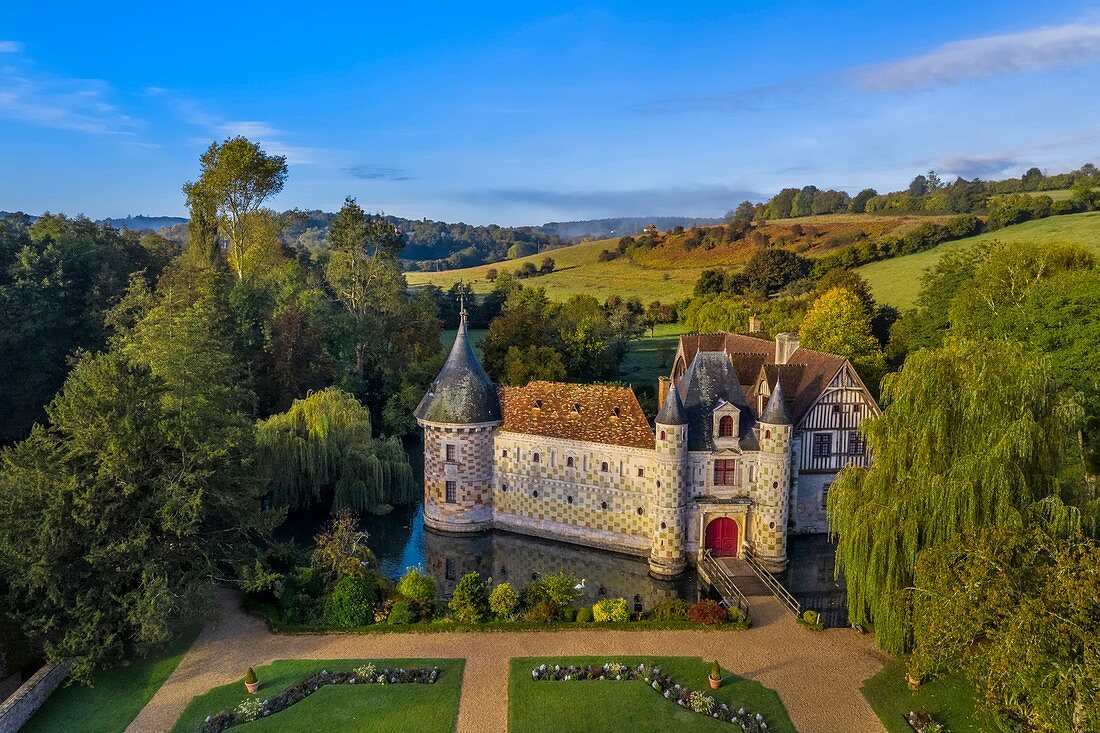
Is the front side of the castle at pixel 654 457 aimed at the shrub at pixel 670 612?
yes

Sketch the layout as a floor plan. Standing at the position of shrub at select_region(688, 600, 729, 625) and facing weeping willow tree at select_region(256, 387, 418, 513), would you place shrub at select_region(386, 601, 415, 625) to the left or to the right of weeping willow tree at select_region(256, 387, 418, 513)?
left

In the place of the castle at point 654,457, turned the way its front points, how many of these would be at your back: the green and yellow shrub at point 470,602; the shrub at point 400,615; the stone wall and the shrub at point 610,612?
0

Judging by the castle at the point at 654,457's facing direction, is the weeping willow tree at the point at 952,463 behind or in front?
in front

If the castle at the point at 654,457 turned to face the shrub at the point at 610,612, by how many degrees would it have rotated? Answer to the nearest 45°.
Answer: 0° — it already faces it

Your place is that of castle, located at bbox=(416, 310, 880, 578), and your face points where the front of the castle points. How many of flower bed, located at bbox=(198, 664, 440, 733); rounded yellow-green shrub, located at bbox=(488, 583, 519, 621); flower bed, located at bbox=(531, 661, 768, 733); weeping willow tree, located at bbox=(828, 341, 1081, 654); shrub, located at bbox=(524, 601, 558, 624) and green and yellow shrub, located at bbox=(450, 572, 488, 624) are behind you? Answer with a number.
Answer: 0

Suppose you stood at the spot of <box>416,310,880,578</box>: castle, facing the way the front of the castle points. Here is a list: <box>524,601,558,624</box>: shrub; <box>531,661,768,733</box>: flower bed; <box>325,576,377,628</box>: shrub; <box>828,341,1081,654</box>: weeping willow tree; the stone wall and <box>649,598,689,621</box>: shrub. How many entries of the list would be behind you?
0

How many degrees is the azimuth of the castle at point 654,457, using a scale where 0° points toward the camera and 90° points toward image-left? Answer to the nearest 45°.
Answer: approximately 0°

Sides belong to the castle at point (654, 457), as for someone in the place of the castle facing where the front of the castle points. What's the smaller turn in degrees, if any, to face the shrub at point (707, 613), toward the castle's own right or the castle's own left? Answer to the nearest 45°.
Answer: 0° — it already faces it

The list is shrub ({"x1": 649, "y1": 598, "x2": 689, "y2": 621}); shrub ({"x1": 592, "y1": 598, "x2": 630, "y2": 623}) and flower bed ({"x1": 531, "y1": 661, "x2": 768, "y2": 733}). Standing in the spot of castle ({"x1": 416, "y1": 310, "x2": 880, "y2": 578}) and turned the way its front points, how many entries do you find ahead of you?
3

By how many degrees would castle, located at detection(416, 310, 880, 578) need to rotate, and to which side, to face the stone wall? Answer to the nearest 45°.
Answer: approximately 45° to its right

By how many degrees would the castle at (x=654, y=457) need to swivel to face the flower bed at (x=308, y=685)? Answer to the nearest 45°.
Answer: approximately 45° to its right

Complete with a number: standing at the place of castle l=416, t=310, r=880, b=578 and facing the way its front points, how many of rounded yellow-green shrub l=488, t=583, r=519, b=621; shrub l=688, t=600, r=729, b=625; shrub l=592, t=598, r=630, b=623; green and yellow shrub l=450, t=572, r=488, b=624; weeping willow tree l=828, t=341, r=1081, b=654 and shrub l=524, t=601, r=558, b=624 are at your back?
0

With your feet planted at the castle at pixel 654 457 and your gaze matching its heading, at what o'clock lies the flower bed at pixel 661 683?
The flower bed is roughly at 12 o'clock from the castle.

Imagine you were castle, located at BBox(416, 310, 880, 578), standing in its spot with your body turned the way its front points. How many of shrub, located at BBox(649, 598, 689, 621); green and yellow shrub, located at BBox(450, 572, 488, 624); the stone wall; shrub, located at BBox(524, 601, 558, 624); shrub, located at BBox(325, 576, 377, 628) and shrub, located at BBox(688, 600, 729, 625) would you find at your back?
0

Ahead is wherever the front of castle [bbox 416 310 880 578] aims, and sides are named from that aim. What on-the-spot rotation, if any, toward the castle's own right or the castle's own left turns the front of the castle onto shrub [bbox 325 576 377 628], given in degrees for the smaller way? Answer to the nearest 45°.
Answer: approximately 45° to the castle's own right
